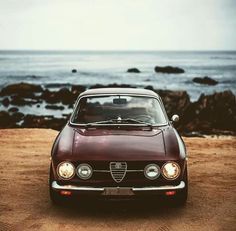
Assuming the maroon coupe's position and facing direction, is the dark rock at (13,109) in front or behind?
behind

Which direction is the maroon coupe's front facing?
toward the camera

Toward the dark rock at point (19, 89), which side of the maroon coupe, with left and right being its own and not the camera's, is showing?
back

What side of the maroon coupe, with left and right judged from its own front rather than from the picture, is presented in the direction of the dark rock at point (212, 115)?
back

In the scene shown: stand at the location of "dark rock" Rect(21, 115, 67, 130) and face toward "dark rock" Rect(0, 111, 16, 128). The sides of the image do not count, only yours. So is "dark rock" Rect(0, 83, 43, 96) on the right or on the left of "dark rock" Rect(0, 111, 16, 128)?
right

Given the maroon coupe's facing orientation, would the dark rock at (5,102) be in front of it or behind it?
behind

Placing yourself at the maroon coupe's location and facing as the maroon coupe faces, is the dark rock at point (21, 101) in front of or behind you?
behind

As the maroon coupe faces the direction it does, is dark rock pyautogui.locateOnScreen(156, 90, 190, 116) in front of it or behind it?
behind
